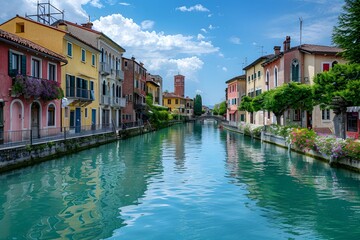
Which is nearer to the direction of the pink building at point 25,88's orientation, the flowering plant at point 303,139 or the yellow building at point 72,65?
the flowering plant

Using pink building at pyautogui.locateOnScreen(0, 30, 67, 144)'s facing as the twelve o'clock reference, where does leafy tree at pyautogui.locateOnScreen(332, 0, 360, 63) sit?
The leafy tree is roughly at 11 o'clock from the pink building.

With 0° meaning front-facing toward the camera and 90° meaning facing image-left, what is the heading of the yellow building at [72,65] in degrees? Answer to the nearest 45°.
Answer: approximately 315°

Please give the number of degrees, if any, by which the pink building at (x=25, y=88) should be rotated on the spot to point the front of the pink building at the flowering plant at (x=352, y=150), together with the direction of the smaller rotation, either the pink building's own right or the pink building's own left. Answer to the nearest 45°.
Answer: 0° — it already faces it
